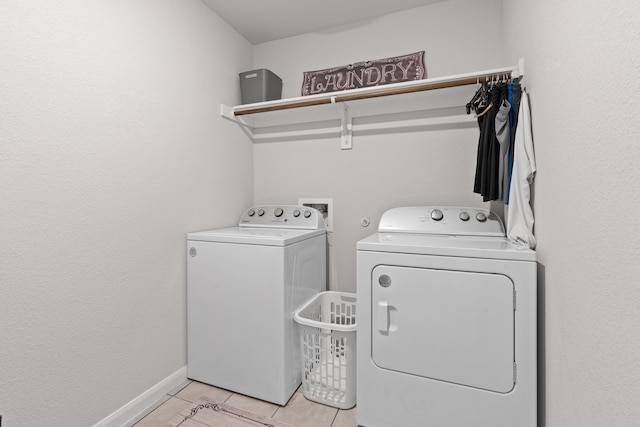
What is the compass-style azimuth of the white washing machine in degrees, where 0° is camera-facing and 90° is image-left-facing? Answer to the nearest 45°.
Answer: approximately 45°

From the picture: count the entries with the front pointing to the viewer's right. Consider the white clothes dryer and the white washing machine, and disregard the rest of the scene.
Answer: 0

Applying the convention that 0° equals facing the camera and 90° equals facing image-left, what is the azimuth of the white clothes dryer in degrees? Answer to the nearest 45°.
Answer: approximately 0°

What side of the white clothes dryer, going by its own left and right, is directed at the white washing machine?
right

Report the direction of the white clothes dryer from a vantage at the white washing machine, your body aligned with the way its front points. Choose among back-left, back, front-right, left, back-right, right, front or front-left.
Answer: left

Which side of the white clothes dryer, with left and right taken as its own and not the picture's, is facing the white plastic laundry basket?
right
